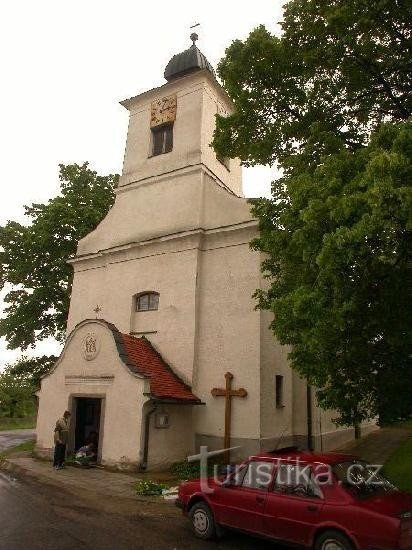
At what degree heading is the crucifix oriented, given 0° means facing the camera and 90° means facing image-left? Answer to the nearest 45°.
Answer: approximately 0°

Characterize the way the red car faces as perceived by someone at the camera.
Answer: facing away from the viewer and to the left of the viewer

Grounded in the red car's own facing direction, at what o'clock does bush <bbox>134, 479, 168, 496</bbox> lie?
The bush is roughly at 12 o'clock from the red car.

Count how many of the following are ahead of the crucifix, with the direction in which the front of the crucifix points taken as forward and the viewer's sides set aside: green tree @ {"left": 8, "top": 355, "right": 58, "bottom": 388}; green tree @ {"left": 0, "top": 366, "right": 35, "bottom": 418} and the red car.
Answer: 1

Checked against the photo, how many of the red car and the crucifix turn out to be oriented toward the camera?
1

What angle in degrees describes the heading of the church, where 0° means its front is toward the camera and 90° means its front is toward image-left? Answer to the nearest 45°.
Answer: approximately 45°

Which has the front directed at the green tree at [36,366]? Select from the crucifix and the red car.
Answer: the red car

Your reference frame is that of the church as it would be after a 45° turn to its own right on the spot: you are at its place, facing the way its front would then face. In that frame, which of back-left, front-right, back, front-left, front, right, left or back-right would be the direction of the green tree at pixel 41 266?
front-right

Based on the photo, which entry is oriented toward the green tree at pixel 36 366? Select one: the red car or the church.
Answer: the red car

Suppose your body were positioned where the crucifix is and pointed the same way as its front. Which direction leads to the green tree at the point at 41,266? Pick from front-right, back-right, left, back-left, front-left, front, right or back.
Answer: back-right

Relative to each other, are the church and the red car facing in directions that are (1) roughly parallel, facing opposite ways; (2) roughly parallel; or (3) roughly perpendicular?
roughly perpendicular
